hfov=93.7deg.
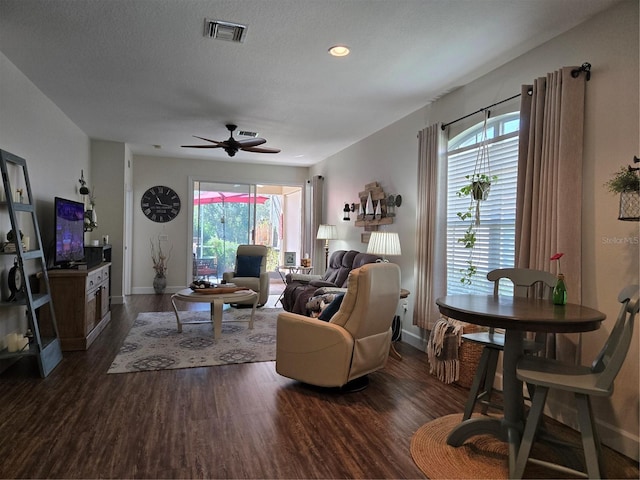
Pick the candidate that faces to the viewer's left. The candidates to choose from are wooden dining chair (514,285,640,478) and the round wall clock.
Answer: the wooden dining chair

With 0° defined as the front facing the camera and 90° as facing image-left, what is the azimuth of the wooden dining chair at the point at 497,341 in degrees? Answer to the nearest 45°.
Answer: approximately 45°

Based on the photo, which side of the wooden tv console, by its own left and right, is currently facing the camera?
right

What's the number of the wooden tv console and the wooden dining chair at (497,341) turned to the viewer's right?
1

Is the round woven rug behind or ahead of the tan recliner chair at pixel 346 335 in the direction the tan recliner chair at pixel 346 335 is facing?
behind

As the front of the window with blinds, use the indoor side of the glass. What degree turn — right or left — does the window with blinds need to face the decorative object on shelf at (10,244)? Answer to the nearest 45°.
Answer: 0° — it already faces it

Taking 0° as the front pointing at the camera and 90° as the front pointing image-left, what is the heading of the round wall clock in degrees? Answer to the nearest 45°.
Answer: approximately 0°
